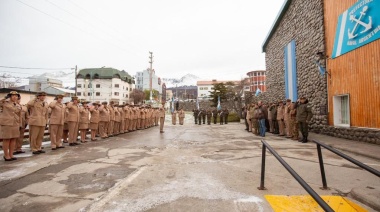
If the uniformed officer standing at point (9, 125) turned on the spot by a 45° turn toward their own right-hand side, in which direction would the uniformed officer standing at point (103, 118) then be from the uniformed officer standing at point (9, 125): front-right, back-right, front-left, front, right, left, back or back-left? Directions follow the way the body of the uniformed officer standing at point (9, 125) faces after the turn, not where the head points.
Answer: back-left

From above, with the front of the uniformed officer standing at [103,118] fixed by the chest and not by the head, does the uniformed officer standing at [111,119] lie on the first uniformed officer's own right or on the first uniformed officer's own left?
on the first uniformed officer's own left

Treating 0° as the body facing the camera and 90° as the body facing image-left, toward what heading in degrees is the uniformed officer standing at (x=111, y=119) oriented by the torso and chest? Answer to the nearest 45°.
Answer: approximately 315°

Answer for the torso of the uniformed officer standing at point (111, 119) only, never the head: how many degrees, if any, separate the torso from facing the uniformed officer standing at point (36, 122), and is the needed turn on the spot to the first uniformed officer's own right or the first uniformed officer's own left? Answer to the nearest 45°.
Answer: approximately 90° to the first uniformed officer's own right

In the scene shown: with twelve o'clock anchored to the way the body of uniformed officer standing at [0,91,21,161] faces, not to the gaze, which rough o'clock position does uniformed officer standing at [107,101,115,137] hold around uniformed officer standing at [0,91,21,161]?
uniformed officer standing at [107,101,115,137] is roughly at 9 o'clock from uniformed officer standing at [0,91,21,161].

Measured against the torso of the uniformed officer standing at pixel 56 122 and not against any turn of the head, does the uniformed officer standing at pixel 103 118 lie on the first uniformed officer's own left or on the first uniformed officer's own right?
on the first uniformed officer's own left

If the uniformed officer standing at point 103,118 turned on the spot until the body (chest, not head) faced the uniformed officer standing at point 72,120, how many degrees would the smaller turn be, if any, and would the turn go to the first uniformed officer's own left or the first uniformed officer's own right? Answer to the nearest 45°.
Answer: approximately 90° to the first uniformed officer's own right

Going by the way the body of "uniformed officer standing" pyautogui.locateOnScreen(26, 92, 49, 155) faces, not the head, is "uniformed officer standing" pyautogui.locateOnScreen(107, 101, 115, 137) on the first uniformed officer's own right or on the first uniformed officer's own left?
on the first uniformed officer's own left

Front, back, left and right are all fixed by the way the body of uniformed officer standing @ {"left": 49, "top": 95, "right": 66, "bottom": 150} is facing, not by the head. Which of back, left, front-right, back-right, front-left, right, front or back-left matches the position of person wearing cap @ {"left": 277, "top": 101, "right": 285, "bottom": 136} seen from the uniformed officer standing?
front-left

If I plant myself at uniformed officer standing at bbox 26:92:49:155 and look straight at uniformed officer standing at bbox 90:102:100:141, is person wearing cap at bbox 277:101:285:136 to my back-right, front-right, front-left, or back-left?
front-right

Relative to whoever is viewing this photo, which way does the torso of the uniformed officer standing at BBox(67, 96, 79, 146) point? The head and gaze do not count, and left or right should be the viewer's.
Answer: facing the viewer and to the right of the viewer

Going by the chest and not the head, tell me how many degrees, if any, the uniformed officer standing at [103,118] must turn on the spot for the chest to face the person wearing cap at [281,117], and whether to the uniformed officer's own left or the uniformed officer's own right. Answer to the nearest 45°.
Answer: approximately 45° to the uniformed officer's own left

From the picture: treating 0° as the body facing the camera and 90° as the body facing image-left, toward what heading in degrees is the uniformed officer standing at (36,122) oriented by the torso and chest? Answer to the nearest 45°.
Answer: approximately 315°

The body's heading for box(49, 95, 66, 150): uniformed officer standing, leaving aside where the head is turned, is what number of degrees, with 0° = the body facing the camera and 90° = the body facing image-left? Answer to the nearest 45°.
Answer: approximately 315°

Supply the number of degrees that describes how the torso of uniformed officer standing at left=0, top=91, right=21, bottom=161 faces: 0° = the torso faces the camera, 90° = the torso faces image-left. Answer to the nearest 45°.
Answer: approximately 315°

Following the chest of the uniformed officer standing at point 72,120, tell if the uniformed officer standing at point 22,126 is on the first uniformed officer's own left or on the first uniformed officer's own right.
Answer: on the first uniformed officer's own right

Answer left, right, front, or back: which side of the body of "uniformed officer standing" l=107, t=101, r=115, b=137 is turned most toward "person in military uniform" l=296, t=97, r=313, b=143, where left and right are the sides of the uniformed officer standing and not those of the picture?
front
